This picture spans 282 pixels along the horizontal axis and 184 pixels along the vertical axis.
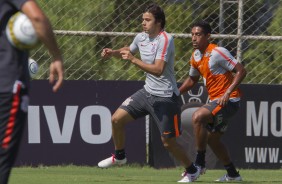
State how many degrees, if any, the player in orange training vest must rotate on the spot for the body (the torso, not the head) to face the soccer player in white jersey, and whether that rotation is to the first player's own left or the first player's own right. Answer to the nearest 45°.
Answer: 0° — they already face them

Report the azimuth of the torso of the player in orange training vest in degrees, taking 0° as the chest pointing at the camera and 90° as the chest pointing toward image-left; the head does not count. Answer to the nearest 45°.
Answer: approximately 45°

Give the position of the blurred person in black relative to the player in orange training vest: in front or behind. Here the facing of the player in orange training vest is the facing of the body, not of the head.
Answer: in front

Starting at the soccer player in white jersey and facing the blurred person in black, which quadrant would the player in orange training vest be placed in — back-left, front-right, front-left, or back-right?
back-left
